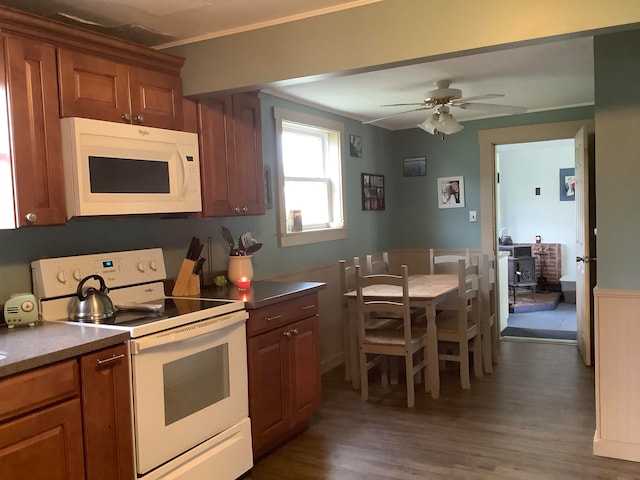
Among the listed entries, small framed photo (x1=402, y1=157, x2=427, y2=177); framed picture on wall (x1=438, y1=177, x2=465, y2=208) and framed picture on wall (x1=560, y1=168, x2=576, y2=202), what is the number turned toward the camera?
3

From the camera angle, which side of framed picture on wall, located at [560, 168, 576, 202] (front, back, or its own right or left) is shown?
front

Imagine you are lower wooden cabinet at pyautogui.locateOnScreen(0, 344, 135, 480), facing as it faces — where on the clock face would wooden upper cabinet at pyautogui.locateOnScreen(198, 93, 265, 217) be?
The wooden upper cabinet is roughly at 9 o'clock from the lower wooden cabinet.

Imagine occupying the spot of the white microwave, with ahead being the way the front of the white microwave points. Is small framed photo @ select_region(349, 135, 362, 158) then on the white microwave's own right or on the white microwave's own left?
on the white microwave's own left

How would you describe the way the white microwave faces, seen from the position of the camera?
facing the viewer and to the right of the viewer

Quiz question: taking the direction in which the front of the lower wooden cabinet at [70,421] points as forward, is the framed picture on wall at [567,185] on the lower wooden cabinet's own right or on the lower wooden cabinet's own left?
on the lower wooden cabinet's own left

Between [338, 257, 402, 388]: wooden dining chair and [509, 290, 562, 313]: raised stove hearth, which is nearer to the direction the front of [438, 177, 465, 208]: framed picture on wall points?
the wooden dining chair

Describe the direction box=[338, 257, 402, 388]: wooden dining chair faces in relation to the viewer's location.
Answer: facing to the right of the viewer

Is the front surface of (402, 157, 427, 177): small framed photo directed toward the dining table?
yes

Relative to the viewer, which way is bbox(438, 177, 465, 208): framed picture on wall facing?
toward the camera

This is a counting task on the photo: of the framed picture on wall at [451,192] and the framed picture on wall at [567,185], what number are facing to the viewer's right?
0

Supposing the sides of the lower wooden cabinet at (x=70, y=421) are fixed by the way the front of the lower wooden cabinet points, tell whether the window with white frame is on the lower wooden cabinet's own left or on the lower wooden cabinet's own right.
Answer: on the lower wooden cabinet's own left

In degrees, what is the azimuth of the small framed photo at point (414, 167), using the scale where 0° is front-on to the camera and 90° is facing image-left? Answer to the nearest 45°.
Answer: approximately 0°

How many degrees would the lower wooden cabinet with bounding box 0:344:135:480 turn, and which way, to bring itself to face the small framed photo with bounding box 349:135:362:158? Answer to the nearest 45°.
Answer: approximately 90° to its left
